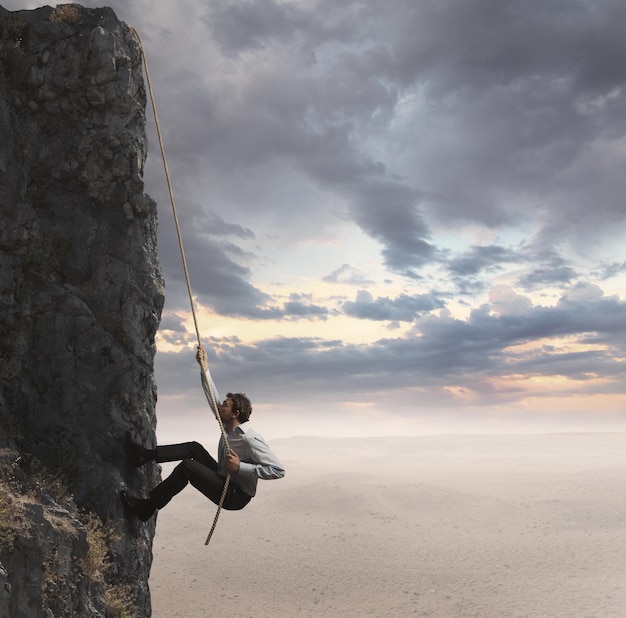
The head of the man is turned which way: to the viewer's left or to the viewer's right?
to the viewer's left

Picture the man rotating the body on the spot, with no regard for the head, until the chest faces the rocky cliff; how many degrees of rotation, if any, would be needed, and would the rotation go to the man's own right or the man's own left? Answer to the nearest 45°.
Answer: approximately 45° to the man's own right

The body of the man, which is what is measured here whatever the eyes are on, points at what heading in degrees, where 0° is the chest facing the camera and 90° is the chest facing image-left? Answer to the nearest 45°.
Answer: approximately 90°
